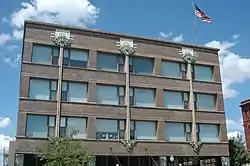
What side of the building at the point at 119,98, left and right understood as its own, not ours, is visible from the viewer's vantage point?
front

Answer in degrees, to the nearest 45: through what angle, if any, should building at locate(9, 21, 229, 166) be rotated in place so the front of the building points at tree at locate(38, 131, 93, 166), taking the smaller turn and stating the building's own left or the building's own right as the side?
approximately 45° to the building's own right
